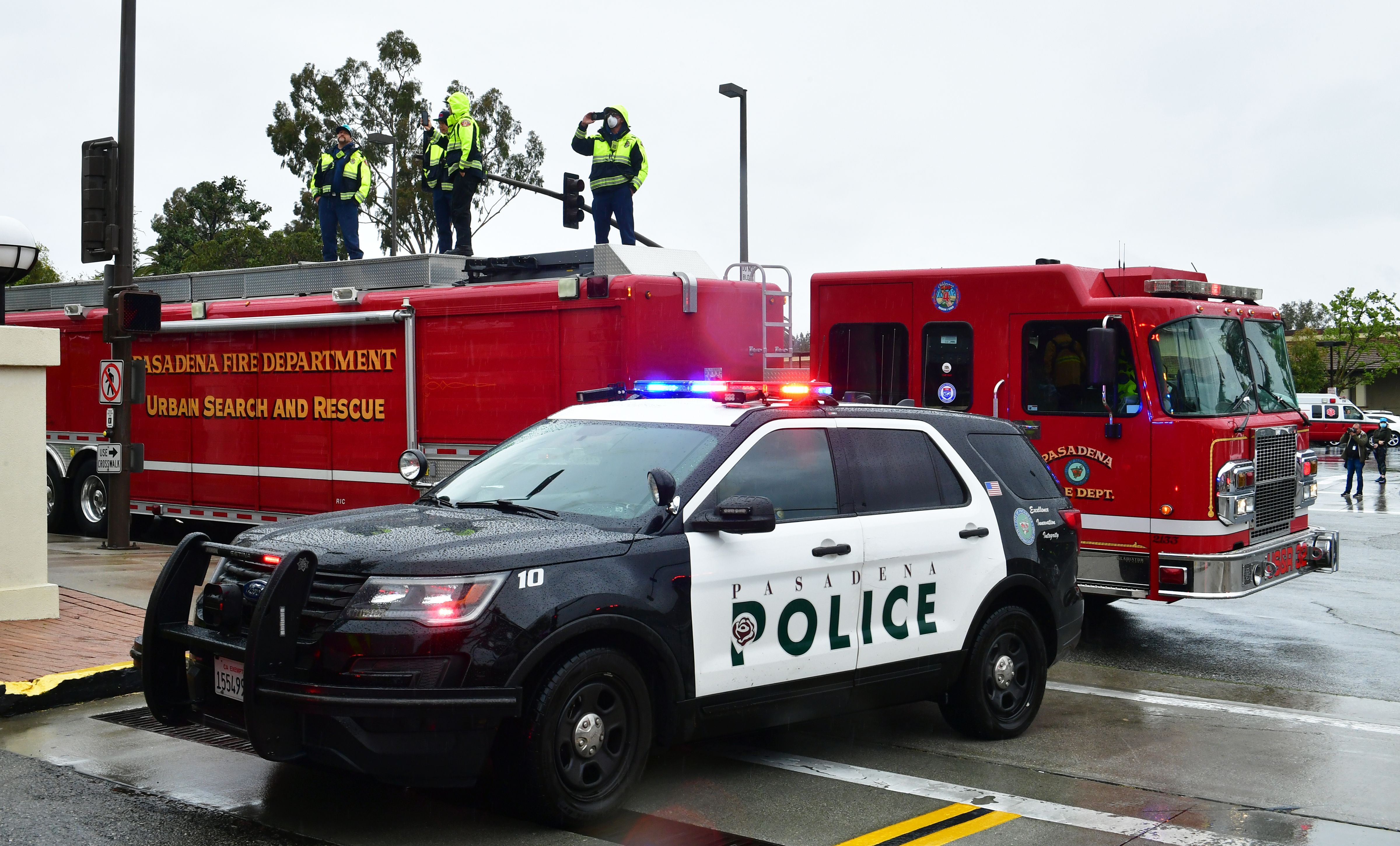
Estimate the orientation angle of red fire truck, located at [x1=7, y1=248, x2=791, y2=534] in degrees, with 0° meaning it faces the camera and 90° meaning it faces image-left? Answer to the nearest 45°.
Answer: approximately 315°

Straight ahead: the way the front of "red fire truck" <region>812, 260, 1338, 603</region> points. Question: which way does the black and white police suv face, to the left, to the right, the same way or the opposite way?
to the right

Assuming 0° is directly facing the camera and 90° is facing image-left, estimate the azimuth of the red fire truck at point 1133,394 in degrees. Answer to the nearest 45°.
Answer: approximately 315°

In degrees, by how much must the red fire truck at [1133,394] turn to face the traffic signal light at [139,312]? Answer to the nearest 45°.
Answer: approximately 135° to its right

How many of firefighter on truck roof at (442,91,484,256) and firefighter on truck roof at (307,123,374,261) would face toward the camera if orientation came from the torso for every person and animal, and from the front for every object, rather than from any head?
1

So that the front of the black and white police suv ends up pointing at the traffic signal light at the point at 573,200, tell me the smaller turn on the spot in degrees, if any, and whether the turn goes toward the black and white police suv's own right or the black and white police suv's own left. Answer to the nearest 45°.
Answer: approximately 135° to the black and white police suv's own right

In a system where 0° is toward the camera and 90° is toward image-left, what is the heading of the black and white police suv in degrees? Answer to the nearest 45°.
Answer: approximately 45°

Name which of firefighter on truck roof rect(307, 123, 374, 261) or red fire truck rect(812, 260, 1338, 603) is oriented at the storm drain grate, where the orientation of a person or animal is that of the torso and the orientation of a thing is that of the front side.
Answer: the firefighter on truck roof

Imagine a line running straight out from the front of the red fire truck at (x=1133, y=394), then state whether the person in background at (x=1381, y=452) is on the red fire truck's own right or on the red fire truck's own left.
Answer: on the red fire truck's own left

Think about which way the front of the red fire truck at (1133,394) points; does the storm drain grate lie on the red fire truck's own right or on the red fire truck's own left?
on the red fire truck's own right
